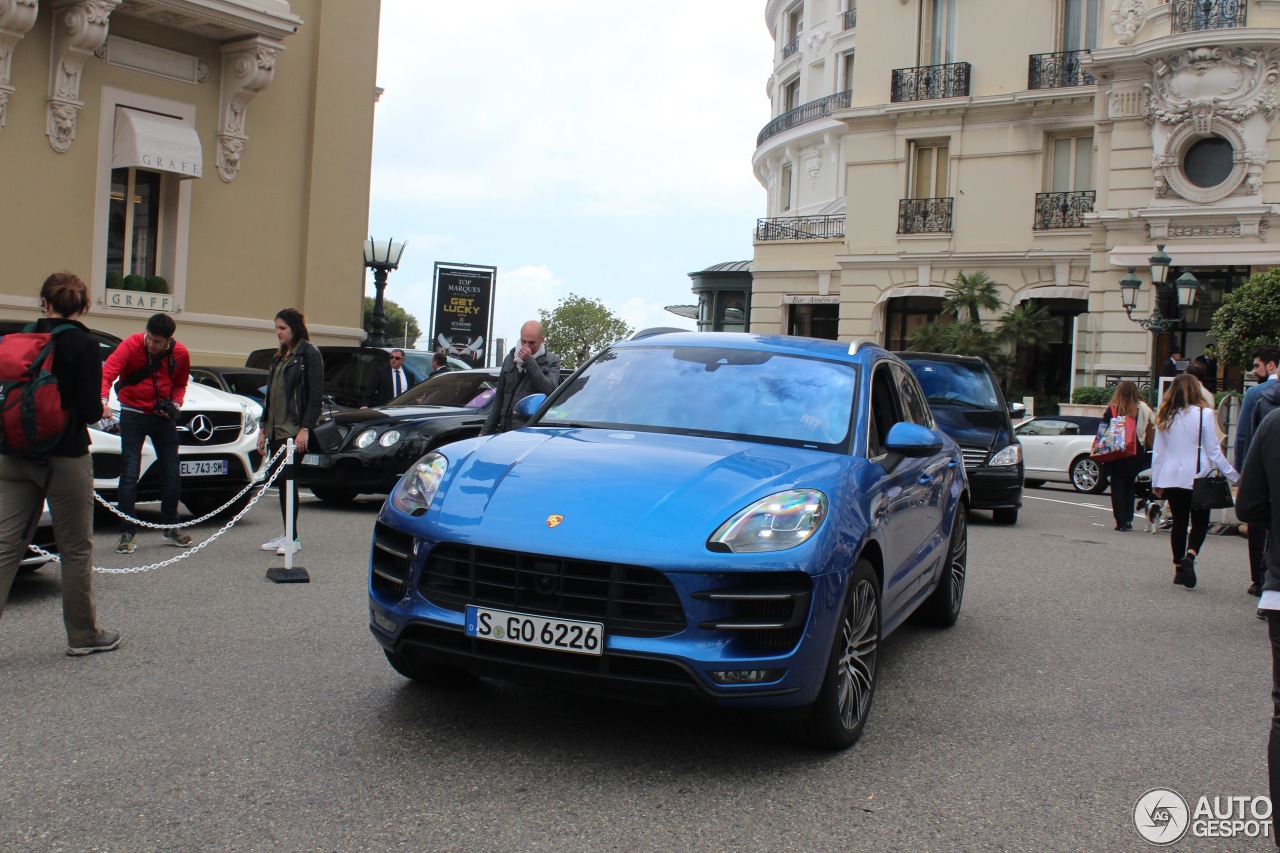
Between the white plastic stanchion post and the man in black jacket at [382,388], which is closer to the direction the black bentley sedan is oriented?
the white plastic stanchion post

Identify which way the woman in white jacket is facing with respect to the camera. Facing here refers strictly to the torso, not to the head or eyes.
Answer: away from the camera

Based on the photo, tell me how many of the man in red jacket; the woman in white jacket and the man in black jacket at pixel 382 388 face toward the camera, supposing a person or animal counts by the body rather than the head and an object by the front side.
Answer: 2

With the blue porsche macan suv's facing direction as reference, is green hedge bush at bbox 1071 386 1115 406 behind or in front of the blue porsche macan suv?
behind

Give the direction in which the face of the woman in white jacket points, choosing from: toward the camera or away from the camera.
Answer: away from the camera

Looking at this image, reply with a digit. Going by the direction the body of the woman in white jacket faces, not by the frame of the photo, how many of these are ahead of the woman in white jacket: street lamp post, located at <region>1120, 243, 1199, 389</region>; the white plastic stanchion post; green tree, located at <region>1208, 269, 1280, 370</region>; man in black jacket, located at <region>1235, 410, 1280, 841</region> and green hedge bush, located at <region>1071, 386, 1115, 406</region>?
3

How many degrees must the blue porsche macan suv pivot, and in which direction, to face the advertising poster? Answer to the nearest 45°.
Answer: approximately 135° to its right

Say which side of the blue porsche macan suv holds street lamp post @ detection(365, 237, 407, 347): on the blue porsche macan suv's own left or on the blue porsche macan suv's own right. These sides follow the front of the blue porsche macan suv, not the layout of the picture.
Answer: on the blue porsche macan suv's own right

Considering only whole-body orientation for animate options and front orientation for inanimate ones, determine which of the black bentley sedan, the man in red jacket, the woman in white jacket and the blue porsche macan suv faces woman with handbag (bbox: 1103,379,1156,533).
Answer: the woman in white jacket
